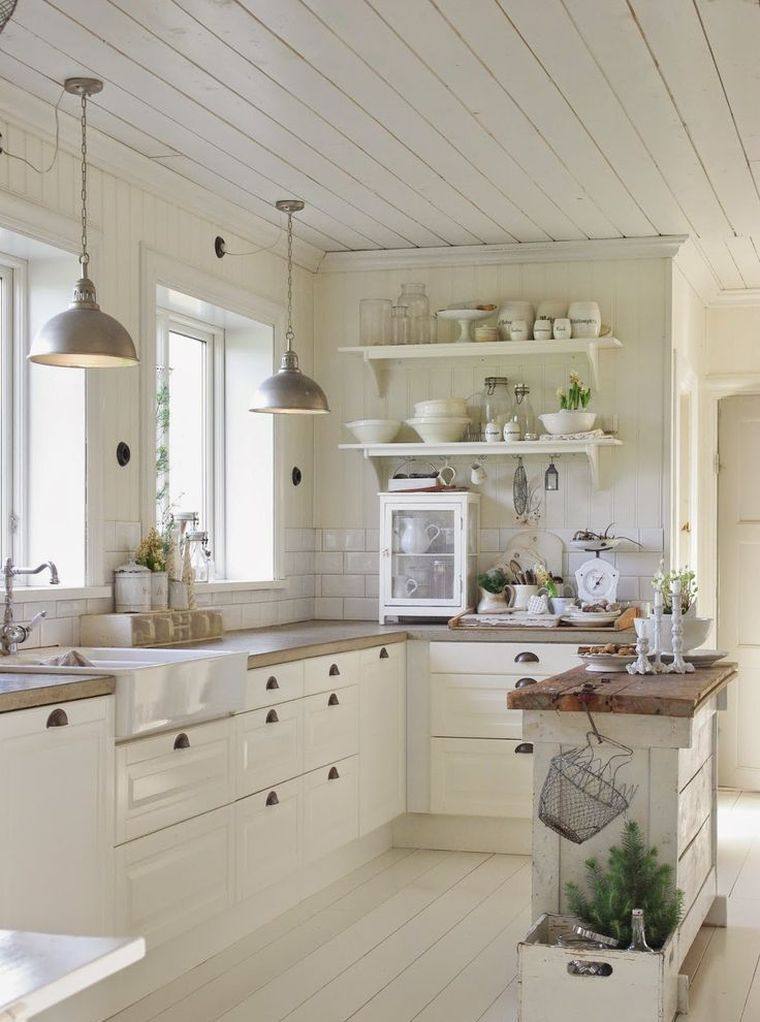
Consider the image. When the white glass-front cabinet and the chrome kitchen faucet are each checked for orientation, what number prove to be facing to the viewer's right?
1

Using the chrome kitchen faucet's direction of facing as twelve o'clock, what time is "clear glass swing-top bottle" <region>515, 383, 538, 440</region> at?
The clear glass swing-top bottle is roughly at 11 o'clock from the chrome kitchen faucet.

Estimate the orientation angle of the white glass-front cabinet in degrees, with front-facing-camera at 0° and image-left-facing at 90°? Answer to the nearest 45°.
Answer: approximately 0°

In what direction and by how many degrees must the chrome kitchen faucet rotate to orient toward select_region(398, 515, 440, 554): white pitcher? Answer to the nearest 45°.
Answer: approximately 45° to its left

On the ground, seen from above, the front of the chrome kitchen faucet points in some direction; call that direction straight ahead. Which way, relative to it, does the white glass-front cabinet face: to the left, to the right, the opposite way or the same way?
to the right

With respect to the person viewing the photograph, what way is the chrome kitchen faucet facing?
facing to the right of the viewer

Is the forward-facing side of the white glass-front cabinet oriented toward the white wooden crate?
yes

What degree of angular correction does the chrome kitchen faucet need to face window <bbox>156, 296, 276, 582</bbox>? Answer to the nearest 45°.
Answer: approximately 45° to its left
